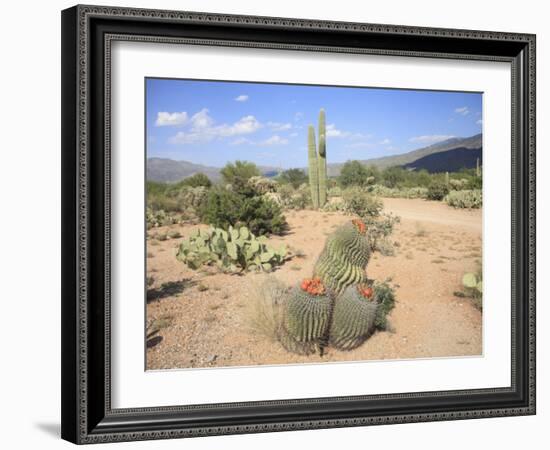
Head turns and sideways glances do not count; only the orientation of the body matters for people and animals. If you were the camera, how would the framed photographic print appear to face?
facing the viewer and to the right of the viewer
